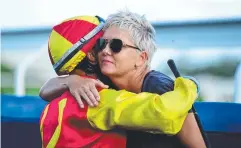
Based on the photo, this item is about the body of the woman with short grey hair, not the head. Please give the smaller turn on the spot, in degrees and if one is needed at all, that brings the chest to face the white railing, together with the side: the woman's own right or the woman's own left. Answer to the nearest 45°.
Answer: approximately 90° to the woman's own right

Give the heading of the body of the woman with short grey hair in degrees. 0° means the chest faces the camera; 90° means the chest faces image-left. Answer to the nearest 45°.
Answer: approximately 45°

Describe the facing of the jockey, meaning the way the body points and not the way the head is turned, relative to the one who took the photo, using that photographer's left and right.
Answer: facing away from the viewer and to the right of the viewer

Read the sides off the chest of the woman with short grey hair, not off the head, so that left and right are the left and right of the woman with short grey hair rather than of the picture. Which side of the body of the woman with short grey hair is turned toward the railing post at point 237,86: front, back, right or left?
back

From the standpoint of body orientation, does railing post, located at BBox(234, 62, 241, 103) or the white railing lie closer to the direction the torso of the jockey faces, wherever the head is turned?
the railing post

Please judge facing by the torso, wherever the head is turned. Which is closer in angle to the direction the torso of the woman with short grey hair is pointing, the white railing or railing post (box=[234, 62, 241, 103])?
the white railing

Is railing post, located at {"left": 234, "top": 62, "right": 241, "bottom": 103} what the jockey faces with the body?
yes

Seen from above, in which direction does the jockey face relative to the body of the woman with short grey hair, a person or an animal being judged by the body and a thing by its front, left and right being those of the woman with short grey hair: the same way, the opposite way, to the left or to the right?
the opposite way

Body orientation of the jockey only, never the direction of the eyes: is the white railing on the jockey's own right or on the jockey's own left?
on the jockey's own left
